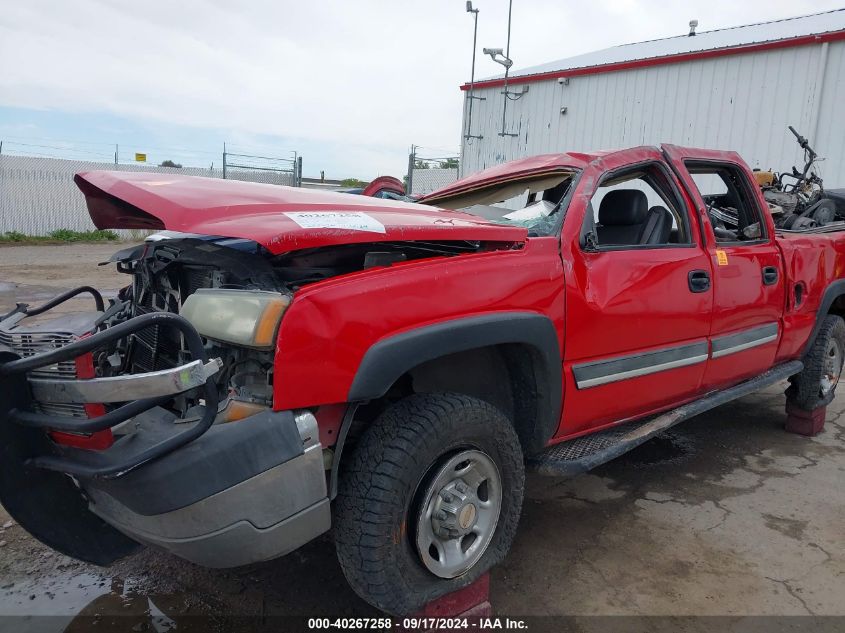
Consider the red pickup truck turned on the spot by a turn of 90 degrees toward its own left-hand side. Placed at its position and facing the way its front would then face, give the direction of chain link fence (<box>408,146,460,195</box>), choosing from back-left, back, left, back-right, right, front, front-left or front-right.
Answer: back-left

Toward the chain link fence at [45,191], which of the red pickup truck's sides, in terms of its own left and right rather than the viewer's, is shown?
right

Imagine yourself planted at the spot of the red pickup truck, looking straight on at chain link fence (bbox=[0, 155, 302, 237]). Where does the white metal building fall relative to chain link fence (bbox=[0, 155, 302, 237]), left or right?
right

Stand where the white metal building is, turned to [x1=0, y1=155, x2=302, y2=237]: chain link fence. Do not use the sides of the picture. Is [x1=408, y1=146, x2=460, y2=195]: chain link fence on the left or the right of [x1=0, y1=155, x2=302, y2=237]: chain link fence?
right

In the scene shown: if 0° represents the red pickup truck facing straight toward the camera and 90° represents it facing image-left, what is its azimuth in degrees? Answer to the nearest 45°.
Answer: approximately 45°

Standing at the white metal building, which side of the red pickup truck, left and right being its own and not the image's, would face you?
back
